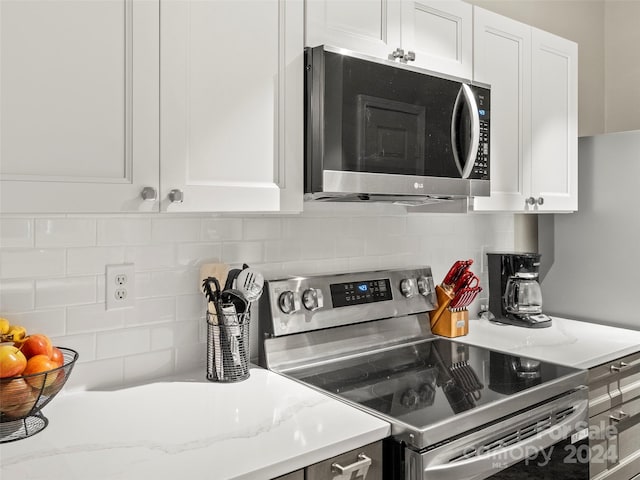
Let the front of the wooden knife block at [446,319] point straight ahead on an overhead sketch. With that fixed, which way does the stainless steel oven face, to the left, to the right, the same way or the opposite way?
the same way

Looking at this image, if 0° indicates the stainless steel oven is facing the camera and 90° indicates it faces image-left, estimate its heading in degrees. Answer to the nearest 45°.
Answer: approximately 315°

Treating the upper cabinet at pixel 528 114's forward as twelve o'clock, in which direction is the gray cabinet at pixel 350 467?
The gray cabinet is roughly at 2 o'clock from the upper cabinet.

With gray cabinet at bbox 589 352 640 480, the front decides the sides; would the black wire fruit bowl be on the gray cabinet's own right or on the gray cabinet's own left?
on the gray cabinet's own right

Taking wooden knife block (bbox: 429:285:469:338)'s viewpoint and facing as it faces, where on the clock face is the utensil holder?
The utensil holder is roughly at 3 o'clock from the wooden knife block.

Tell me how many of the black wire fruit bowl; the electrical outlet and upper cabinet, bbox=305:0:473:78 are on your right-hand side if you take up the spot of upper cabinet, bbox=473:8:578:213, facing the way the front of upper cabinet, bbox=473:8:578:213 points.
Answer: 3

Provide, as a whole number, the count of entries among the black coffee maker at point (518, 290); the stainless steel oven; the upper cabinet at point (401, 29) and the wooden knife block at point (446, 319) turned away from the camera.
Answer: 0

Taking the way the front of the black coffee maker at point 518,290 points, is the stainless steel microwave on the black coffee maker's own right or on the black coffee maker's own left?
on the black coffee maker's own right

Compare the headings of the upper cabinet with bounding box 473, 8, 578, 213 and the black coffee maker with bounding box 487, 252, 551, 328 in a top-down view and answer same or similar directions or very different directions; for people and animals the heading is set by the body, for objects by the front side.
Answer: same or similar directions

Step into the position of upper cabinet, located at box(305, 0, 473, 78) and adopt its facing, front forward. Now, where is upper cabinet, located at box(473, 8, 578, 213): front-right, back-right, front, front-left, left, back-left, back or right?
left

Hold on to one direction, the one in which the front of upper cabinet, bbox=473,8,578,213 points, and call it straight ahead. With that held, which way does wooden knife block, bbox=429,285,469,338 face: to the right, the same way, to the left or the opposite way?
the same way

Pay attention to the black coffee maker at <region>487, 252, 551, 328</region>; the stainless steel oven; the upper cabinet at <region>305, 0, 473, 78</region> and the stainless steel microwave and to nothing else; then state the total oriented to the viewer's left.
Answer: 0

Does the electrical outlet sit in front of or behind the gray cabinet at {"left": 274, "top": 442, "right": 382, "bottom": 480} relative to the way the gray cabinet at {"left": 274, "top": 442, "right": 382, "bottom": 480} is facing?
behind

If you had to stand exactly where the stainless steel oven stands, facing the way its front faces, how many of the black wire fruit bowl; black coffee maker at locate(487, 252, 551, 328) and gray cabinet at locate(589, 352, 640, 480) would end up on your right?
1
